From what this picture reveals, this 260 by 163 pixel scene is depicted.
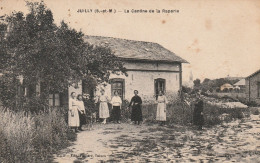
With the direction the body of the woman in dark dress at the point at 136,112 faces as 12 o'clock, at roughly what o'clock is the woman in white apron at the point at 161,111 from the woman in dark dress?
The woman in white apron is roughly at 10 o'clock from the woman in dark dress.

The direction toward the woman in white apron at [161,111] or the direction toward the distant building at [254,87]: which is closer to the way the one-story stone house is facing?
the woman in white apron

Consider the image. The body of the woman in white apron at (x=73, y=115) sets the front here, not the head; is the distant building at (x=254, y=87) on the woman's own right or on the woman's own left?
on the woman's own left

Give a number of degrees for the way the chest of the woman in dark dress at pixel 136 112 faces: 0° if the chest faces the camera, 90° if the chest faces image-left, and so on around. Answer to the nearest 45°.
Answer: approximately 0°

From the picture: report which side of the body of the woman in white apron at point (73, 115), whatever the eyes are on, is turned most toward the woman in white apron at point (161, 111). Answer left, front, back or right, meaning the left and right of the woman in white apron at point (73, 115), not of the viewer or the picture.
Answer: left

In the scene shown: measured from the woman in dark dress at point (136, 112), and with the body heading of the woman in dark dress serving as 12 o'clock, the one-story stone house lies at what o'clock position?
The one-story stone house is roughly at 6 o'clock from the woman in dark dress.

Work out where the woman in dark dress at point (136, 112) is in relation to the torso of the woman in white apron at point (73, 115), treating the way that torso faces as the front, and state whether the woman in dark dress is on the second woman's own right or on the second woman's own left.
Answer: on the second woman's own left

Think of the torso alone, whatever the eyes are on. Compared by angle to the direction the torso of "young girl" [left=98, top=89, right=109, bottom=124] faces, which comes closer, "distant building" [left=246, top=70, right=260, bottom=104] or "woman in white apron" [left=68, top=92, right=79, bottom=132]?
the woman in white apron

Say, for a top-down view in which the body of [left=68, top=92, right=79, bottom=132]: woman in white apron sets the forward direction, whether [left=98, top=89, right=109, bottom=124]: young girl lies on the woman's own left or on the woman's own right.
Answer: on the woman's own left

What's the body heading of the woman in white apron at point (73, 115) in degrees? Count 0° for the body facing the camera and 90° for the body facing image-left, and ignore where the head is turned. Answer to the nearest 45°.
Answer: approximately 315°
